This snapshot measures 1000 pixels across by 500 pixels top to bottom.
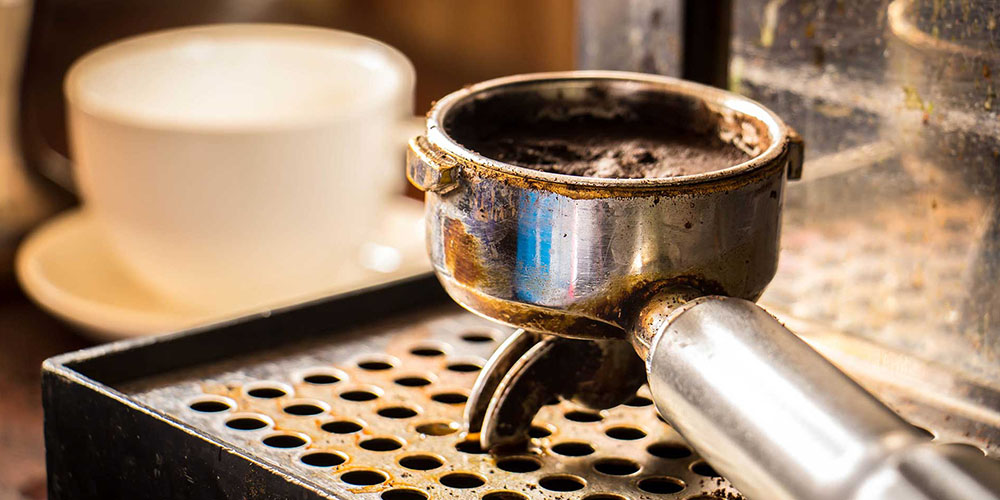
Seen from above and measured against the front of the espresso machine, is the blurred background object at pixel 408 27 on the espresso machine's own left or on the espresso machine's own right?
on the espresso machine's own right
